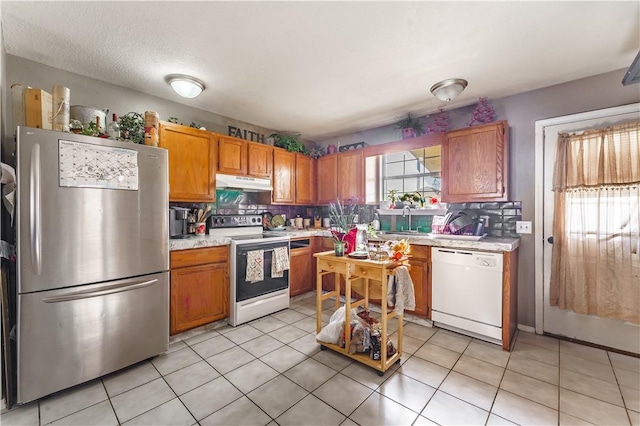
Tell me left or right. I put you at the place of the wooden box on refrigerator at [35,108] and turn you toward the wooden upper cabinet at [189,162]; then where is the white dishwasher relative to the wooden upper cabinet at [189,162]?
right

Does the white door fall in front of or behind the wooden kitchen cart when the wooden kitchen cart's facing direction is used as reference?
behind

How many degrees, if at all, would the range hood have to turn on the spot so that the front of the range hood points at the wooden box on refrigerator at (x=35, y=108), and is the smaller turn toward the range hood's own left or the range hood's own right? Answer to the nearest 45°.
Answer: approximately 90° to the range hood's own right

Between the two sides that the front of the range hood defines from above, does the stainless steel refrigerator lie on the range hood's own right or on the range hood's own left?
on the range hood's own right

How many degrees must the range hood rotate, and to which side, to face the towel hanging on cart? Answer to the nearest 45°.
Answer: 0° — it already faces it

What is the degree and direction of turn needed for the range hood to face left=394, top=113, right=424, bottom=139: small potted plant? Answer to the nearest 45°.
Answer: approximately 45° to its left

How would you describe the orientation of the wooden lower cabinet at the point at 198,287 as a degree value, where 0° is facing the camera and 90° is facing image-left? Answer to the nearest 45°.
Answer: approximately 315°

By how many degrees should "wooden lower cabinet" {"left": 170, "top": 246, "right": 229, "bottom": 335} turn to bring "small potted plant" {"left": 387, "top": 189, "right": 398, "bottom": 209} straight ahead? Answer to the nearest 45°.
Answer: approximately 45° to its left

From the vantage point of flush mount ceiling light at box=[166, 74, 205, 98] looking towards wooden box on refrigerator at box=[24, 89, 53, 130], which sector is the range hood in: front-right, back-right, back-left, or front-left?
back-right
